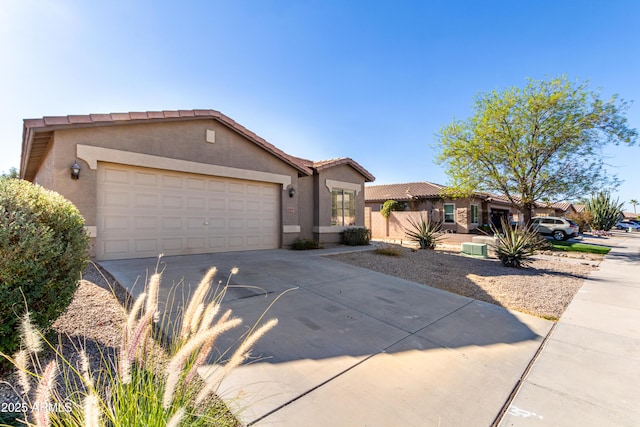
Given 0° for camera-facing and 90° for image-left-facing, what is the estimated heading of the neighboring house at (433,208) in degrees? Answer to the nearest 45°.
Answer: approximately 315°

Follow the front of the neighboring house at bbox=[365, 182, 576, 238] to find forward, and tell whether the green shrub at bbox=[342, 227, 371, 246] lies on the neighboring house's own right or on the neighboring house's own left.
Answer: on the neighboring house's own right

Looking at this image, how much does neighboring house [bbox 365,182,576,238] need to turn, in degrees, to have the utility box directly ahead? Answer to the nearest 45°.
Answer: approximately 45° to its right

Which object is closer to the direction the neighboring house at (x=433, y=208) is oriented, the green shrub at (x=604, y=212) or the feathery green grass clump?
the feathery green grass clump

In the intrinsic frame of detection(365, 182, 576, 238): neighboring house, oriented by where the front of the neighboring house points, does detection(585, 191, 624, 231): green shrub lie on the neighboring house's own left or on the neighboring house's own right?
on the neighboring house's own left

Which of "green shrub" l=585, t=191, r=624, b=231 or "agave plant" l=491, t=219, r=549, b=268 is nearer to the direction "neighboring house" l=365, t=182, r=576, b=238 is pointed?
the agave plant

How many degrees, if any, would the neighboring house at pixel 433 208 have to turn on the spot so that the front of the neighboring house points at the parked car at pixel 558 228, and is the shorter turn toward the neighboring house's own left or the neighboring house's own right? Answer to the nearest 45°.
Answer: approximately 45° to the neighboring house's own left

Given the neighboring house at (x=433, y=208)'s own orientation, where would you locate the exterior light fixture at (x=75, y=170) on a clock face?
The exterior light fixture is roughly at 2 o'clock from the neighboring house.

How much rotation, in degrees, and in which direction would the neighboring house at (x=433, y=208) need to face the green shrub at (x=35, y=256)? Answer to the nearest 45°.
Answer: approximately 45° to its right

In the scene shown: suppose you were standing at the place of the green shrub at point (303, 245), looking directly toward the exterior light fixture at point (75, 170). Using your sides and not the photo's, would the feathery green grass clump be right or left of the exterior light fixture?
left

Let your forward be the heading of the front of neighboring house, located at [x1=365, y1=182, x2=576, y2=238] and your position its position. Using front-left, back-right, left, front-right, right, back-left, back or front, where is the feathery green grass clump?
front-right
